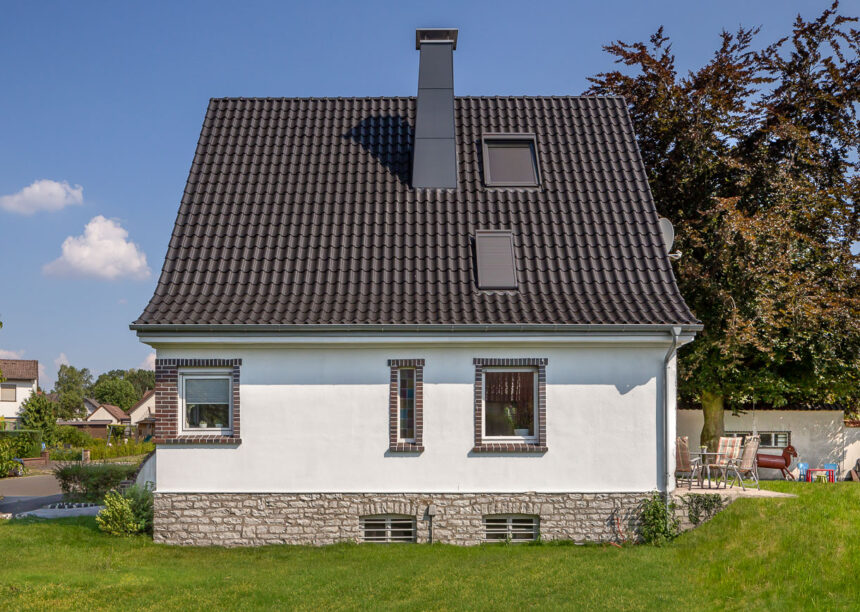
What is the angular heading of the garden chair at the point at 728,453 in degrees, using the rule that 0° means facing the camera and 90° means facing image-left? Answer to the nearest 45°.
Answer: approximately 45°

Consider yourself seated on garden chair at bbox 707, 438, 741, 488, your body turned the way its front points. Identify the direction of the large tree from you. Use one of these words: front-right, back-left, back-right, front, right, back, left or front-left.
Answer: back-right

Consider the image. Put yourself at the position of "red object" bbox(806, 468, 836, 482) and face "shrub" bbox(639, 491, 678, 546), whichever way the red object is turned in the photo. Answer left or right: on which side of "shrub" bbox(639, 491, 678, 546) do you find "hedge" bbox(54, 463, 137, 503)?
right

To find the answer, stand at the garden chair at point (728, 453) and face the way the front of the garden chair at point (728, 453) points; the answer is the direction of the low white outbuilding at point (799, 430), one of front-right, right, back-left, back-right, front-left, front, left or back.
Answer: back-right

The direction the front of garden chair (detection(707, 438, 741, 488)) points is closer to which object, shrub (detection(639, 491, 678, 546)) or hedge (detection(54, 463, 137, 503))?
the shrub

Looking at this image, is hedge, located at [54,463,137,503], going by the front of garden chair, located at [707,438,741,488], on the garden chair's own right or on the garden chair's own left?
on the garden chair's own right

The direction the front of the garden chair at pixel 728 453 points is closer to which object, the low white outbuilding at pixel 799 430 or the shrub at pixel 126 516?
the shrub
